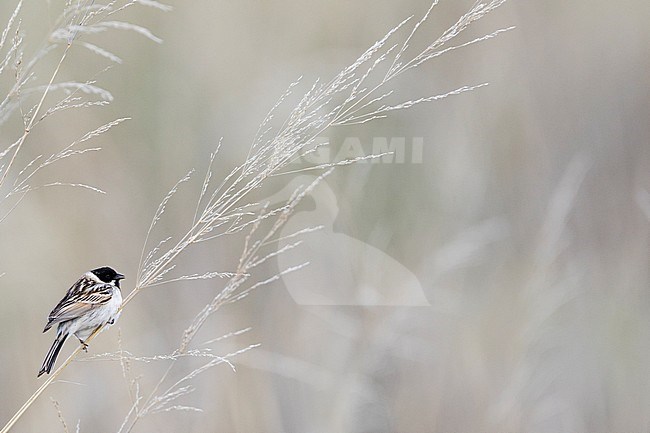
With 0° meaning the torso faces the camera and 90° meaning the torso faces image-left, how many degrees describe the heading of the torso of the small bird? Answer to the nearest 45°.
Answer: approximately 270°
